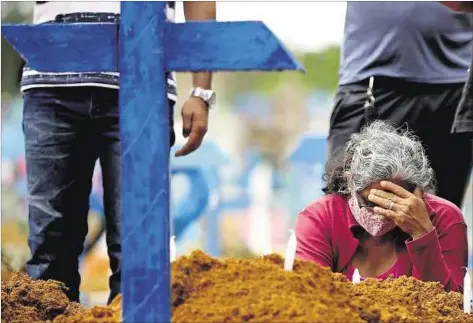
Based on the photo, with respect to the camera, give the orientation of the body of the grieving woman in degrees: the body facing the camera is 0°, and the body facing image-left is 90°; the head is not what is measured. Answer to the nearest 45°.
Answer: approximately 0°

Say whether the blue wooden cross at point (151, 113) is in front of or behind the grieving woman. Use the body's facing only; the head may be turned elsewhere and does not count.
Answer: in front
